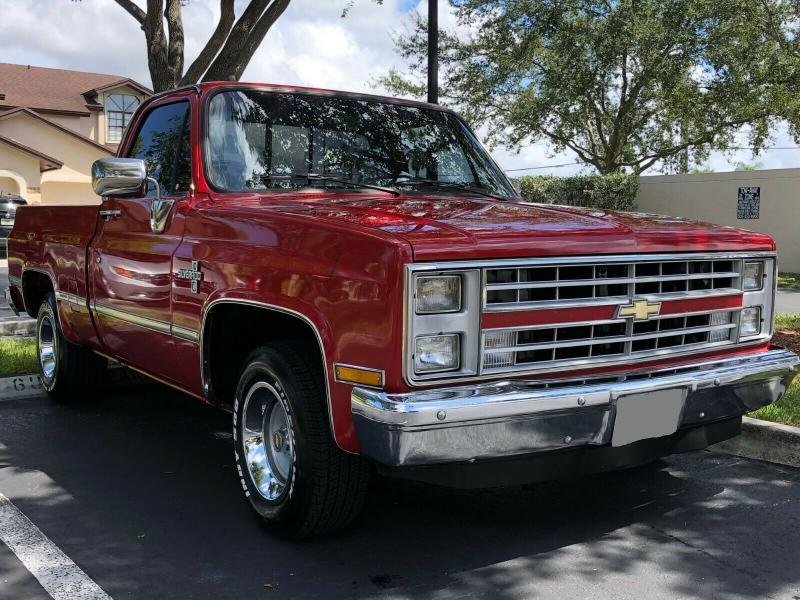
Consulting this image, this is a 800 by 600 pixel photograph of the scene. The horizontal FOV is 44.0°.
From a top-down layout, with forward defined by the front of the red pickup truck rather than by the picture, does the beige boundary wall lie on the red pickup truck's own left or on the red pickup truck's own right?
on the red pickup truck's own left

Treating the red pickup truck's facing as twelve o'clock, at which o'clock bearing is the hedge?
The hedge is roughly at 8 o'clock from the red pickup truck.

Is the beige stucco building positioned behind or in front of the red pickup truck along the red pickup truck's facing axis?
behind

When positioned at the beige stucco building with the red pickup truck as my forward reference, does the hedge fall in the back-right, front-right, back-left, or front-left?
front-left

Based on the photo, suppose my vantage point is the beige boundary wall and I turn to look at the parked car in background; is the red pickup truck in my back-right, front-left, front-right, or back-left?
front-left

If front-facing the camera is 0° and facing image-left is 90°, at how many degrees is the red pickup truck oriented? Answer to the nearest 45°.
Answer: approximately 315°

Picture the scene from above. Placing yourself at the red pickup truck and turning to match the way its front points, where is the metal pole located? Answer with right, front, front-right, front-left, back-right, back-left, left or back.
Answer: back-left

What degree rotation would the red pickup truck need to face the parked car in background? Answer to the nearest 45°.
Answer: approximately 180°
